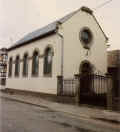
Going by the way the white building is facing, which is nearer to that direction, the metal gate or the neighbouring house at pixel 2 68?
the metal gate

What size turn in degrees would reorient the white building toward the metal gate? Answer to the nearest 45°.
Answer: approximately 45° to its right

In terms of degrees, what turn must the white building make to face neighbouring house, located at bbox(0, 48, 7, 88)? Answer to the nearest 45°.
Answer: approximately 180°

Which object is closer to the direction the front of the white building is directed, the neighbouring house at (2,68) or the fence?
the fence

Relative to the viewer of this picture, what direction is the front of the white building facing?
facing the viewer and to the right of the viewer
